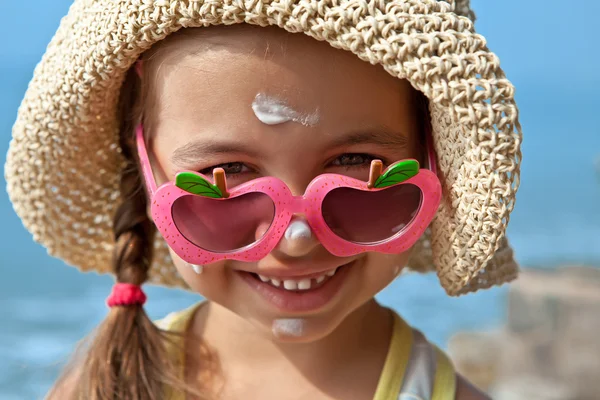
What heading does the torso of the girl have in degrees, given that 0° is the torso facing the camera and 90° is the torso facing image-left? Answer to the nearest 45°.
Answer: approximately 0°

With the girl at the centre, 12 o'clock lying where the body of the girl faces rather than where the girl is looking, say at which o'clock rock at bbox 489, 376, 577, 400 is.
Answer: The rock is roughly at 7 o'clock from the girl.

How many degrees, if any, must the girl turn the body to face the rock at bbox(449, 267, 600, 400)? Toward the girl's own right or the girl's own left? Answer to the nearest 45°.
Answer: approximately 135° to the girl's own left
